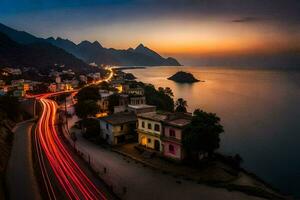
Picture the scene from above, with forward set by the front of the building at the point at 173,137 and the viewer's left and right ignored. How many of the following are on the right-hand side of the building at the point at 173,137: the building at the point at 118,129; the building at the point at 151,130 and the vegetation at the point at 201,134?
2

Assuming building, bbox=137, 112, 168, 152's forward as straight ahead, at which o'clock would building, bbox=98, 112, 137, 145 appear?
building, bbox=98, 112, 137, 145 is roughly at 3 o'clock from building, bbox=137, 112, 168, 152.

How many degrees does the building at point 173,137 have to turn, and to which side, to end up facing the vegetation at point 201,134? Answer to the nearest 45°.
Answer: approximately 90° to its left

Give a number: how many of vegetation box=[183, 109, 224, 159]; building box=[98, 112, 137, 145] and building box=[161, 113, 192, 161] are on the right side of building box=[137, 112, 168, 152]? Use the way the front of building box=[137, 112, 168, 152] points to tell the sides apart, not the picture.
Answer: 1

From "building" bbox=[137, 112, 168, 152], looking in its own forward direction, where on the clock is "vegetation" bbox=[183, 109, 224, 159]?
The vegetation is roughly at 9 o'clock from the building.

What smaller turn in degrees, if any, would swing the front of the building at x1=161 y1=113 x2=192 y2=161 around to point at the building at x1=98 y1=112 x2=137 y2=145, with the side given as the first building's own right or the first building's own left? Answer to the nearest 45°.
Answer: approximately 90° to the first building's own right

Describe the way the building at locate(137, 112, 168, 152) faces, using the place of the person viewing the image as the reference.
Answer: facing the viewer and to the left of the viewer

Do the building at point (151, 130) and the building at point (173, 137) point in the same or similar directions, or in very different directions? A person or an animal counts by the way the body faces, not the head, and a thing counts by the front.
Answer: same or similar directions

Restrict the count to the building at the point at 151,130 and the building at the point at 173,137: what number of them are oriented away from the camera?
0

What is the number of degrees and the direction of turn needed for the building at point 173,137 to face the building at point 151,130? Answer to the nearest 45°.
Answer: approximately 90° to its right

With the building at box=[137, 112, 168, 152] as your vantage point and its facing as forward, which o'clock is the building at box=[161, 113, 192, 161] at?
the building at box=[161, 113, 192, 161] is roughly at 9 o'clock from the building at box=[137, 112, 168, 152].
